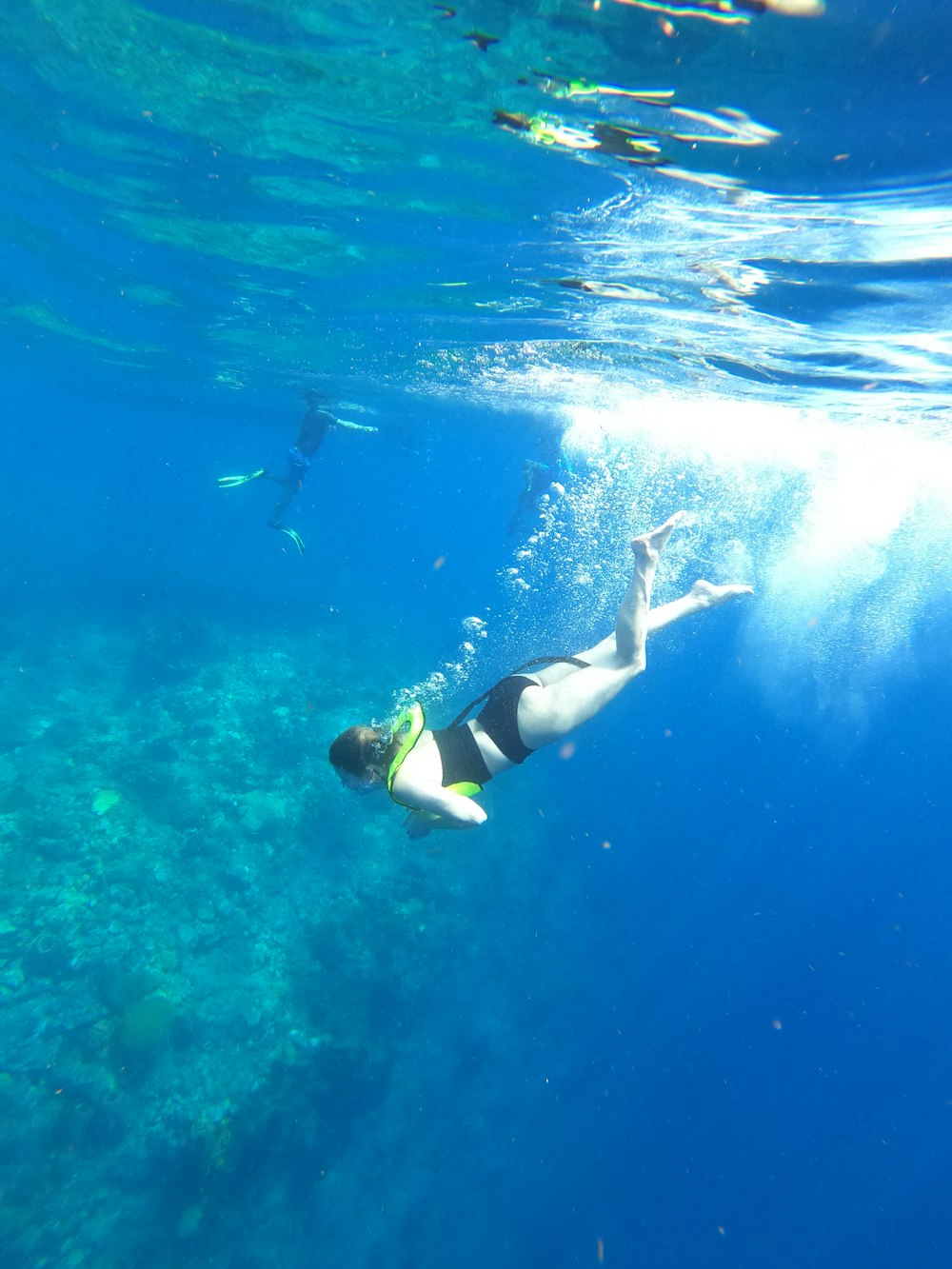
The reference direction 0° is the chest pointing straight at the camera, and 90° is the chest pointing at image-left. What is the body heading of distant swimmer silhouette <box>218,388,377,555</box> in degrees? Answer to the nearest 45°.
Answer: approximately 270°

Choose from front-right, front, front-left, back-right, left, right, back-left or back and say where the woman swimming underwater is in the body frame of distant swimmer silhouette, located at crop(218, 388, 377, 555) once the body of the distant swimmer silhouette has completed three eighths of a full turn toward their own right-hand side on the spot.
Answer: front-left
